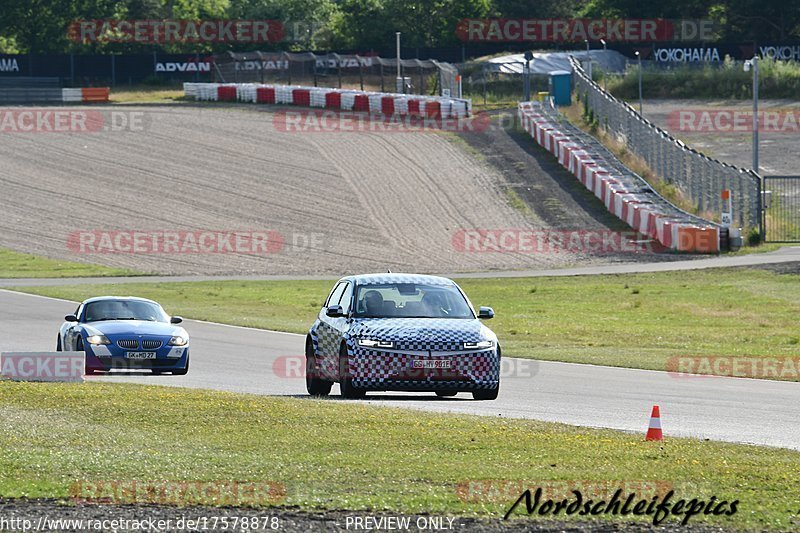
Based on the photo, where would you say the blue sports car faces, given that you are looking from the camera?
facing the viewer and to the right of the viewer

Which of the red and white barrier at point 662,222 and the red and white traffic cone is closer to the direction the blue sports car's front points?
the red and white traffic cone

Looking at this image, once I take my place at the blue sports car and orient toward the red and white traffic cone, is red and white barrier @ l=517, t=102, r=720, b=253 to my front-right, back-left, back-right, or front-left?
back-left

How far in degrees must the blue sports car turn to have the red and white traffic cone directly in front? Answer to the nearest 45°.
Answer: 0° — it already faces it

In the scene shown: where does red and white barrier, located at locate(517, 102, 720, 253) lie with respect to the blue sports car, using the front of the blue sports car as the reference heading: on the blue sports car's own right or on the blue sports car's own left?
on the blue sports car's own left
